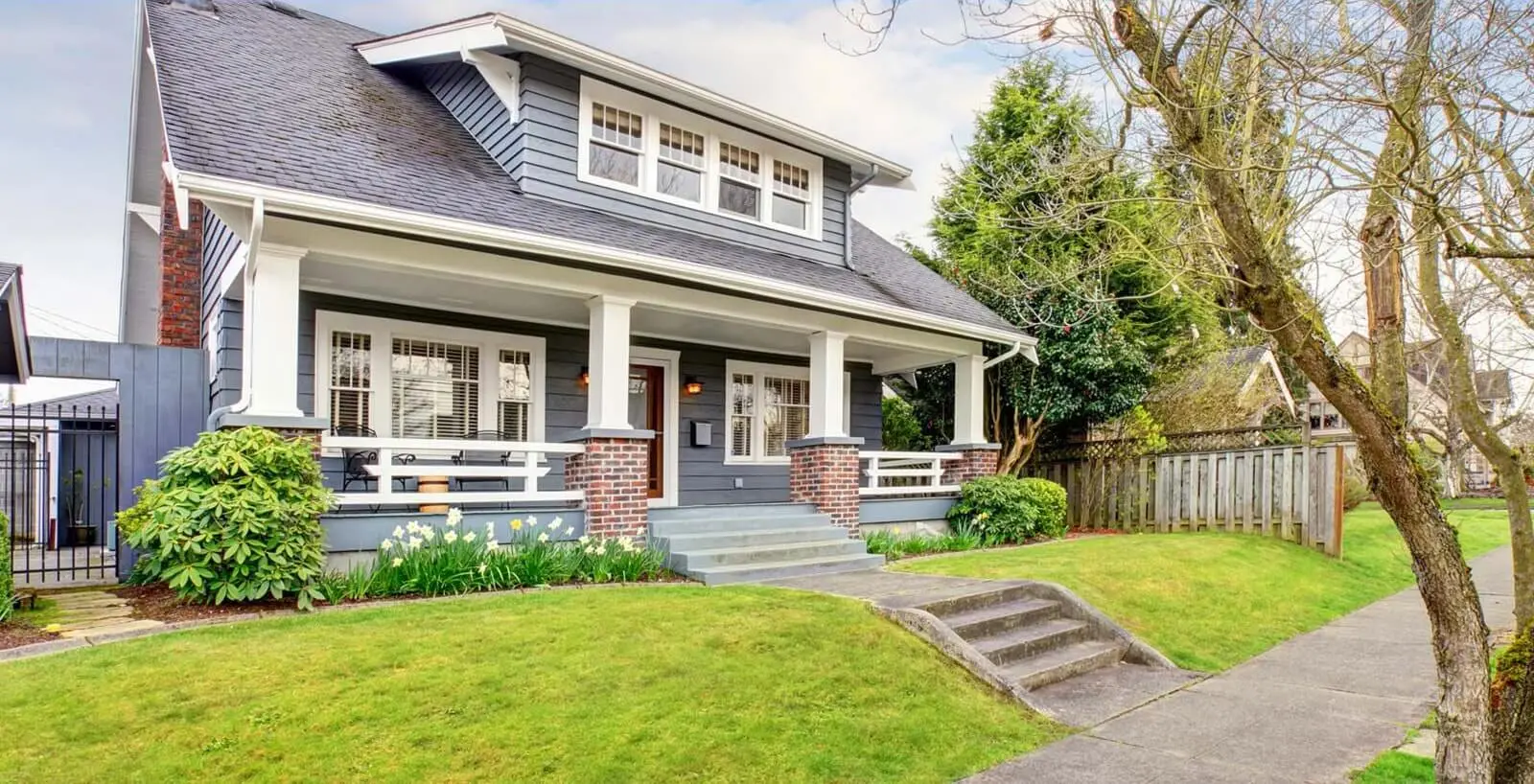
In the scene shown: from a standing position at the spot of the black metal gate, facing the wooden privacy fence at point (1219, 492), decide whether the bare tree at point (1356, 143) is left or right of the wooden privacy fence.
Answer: right

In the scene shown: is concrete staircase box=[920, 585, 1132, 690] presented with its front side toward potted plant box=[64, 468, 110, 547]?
no

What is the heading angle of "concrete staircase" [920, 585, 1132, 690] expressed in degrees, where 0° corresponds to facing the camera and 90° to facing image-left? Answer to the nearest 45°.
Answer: approximately 315°

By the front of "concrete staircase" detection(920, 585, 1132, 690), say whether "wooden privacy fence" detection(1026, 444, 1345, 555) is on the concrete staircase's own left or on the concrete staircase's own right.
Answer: on the concrete staircase's own left

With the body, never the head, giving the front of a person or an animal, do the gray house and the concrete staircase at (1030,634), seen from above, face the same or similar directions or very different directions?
same or similar directions

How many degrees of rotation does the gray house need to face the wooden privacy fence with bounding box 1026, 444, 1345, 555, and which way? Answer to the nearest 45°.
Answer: approximately 45° to its left

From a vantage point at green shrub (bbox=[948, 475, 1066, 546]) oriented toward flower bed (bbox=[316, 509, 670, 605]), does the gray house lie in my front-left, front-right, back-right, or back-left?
front-right

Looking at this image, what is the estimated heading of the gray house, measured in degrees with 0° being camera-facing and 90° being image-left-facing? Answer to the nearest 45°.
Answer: approximately 315°

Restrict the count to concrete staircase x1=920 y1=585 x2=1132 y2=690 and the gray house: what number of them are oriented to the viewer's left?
0
